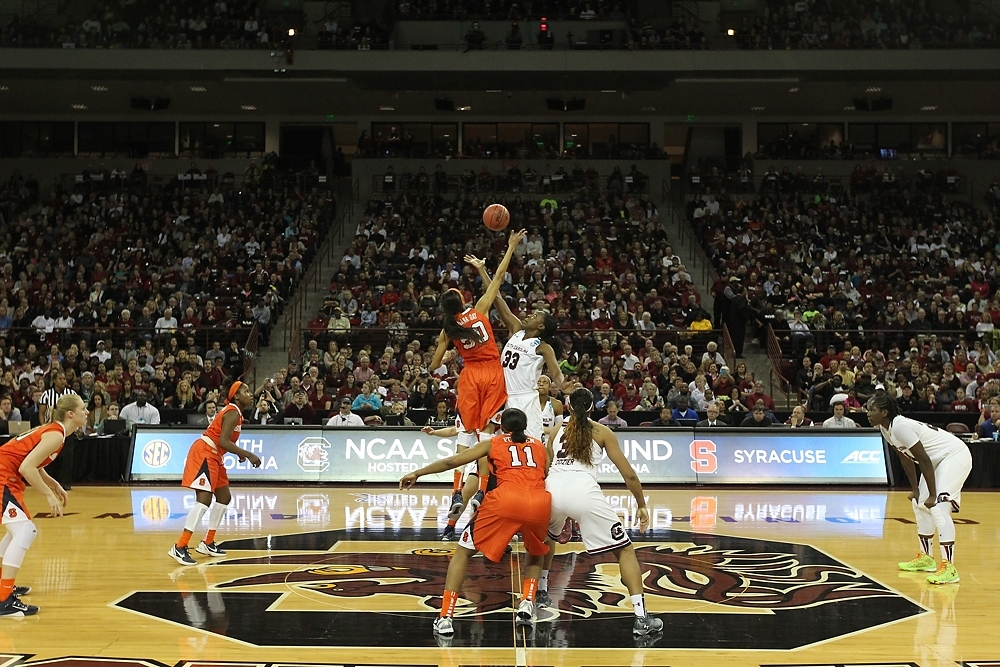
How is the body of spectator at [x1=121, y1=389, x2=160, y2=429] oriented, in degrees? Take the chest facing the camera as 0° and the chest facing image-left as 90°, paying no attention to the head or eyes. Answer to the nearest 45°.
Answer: approximately 0°

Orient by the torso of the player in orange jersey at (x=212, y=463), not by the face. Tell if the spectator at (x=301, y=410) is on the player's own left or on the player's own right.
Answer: on the player's own left

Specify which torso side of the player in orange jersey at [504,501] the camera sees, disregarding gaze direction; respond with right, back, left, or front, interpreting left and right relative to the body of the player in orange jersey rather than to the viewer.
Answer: back

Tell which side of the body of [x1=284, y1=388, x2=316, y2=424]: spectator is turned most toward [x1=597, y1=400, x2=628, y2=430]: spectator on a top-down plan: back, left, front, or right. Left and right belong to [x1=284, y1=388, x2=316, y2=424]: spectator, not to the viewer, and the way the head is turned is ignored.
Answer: left

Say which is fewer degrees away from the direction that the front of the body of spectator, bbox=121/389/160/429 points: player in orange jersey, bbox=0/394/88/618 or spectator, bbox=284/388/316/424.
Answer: the player in orange jersey

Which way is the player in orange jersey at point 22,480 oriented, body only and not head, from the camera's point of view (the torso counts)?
to the viewer's right

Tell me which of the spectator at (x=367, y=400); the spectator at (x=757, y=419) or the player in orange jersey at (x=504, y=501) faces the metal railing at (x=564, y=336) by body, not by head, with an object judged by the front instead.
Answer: the player in orange jersey

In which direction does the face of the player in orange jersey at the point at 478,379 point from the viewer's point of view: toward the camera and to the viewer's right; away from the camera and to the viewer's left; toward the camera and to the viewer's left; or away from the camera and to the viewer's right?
away from the camera and to the viewer's right

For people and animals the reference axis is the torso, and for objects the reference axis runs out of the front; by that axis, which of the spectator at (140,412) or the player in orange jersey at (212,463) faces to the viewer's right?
the player in orange jersey

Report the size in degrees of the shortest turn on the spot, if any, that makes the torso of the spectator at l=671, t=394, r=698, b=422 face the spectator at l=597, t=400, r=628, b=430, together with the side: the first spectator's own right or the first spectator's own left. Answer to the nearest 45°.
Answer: approximately 45° to the first spectator's own right

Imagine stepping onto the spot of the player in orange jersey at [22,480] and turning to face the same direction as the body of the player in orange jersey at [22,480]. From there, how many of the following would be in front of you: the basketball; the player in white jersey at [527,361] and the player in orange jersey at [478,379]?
3

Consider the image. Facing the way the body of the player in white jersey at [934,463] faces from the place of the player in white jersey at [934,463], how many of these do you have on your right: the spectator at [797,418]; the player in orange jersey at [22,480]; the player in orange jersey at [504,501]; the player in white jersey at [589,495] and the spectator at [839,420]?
2
